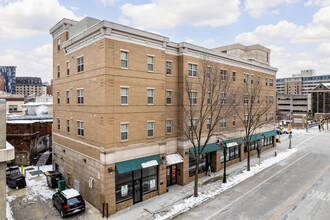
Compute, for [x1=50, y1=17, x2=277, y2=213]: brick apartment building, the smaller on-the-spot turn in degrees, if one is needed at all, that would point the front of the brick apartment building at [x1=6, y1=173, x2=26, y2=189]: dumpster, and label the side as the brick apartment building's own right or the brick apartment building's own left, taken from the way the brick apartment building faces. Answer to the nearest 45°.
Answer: approximately 135° to the brick apartment building's own right

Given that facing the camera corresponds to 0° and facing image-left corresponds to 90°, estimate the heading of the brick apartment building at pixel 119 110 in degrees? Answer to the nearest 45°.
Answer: approximately 315°

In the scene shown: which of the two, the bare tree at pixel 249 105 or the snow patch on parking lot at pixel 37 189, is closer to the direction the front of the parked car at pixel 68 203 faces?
the snow patch on parking lot
